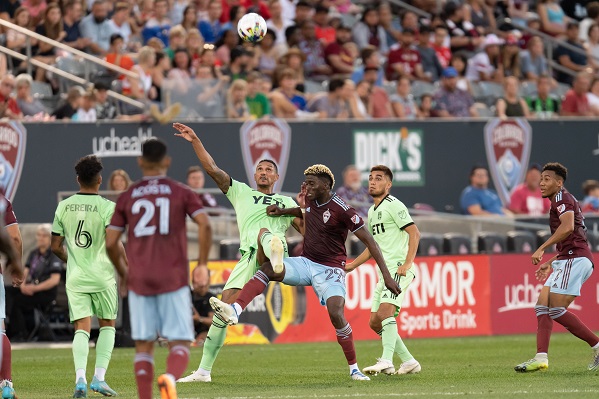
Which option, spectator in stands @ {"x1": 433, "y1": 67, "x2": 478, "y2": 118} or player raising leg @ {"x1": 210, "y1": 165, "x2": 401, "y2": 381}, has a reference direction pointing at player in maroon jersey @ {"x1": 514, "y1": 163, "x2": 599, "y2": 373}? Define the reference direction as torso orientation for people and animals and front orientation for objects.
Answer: the spectator in stands

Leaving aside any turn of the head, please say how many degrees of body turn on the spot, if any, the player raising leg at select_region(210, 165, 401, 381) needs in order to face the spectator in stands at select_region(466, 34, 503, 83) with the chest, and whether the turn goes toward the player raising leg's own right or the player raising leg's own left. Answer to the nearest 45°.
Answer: approximately 135° to the player raising leg's own right

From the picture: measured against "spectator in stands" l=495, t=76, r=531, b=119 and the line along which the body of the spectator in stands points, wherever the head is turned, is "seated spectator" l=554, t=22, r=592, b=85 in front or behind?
behind

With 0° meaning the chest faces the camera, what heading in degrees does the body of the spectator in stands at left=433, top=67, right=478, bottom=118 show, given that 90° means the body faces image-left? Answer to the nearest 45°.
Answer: approximately 0°

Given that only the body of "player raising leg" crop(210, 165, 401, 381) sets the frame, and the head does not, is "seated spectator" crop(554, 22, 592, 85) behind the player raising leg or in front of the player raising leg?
behind

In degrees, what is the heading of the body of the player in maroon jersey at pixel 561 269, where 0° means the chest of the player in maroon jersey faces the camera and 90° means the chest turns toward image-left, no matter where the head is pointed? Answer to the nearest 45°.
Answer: approximately 90°

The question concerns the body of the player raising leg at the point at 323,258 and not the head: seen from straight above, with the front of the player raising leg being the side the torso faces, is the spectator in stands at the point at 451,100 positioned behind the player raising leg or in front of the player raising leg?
behind
